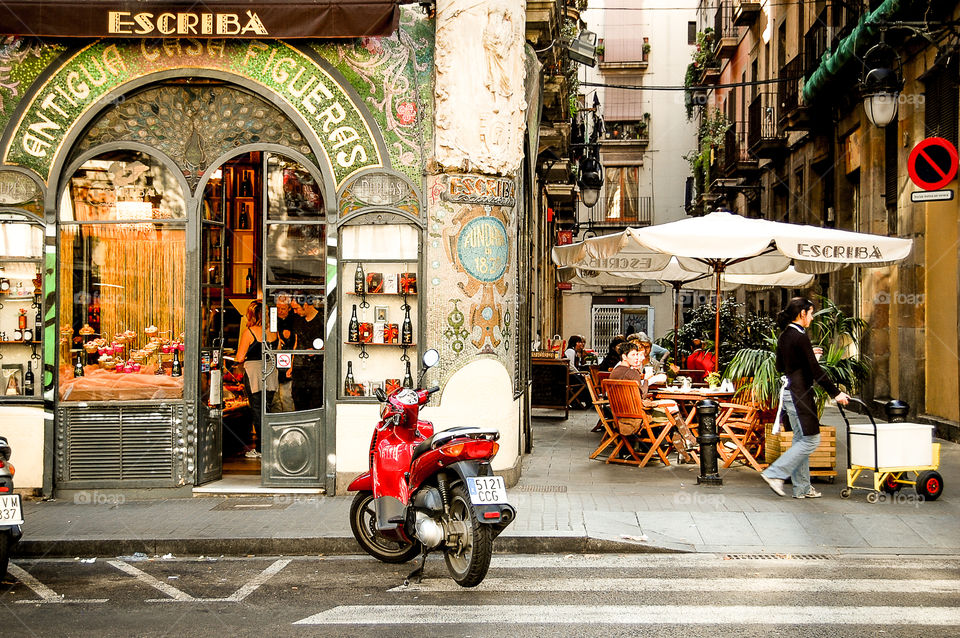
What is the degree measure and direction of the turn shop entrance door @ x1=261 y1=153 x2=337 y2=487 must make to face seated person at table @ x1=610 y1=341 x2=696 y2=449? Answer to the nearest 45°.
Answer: approximately 90° to its left

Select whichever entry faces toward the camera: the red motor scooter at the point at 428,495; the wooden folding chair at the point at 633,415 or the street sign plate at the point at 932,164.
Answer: the street sign plate

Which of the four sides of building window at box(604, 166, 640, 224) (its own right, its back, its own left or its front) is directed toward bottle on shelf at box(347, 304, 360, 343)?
front

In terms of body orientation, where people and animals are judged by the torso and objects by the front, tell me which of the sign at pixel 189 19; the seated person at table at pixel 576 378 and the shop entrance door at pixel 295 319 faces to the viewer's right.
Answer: the seated person at table

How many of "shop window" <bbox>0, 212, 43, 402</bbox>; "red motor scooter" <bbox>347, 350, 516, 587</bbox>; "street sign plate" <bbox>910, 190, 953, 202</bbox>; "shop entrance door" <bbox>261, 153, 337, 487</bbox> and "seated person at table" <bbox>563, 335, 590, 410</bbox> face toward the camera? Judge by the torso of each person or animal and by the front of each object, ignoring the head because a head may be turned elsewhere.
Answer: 3

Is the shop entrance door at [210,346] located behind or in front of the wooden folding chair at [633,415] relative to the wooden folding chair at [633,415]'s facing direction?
behind

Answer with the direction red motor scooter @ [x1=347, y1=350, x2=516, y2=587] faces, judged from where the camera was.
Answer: facing away from the viewer and to the left of the viewer

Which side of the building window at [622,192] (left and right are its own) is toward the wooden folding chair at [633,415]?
front

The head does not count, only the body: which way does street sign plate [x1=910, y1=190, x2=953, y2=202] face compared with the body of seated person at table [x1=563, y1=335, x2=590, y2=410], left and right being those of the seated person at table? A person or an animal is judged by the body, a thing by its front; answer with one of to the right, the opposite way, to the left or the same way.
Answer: to the right

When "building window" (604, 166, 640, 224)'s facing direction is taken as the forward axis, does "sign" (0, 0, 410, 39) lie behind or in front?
in front

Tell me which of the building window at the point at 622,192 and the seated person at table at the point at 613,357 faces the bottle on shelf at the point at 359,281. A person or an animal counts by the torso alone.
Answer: the building window

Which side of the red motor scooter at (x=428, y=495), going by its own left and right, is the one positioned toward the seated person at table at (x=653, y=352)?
right

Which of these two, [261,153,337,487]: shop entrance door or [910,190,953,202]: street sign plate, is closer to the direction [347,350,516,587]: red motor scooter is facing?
the shop entrance door

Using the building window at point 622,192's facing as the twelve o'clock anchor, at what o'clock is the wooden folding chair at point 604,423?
The wooden folding chair is roughly at 12 o'clock from the building window.

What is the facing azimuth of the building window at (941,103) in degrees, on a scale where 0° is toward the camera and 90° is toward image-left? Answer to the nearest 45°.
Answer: approximately 45°

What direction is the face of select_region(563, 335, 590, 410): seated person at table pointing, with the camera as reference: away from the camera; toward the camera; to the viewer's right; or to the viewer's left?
to the viewer's right
